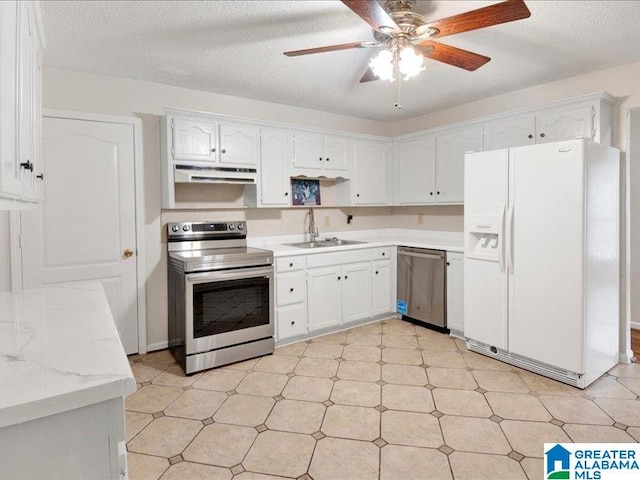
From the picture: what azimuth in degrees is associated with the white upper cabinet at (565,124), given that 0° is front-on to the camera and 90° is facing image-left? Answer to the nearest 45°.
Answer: approximately 45°

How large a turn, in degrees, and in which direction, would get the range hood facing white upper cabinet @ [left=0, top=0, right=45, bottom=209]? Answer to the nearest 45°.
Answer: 0° — it already faces it

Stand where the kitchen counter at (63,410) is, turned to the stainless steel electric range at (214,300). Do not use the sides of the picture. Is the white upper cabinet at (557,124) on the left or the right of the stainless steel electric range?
right

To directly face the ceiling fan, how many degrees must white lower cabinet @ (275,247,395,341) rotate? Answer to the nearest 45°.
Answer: approximately 45° to its right

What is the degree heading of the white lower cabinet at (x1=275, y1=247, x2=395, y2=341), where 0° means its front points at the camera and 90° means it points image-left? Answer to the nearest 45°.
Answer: approximately 315°

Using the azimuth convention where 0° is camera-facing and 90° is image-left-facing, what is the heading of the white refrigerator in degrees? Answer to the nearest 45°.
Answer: approximately 45°

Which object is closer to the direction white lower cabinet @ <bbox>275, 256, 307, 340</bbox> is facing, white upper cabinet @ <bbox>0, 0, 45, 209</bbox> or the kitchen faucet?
the white upper cabinet

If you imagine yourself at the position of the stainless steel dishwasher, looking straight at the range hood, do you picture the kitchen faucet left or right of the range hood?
right
